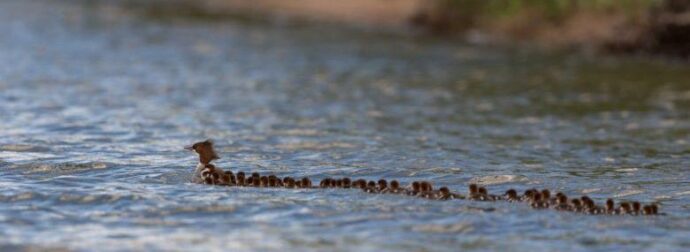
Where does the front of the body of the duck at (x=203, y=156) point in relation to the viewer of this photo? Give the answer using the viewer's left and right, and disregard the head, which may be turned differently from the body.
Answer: facing to the left of the viewer

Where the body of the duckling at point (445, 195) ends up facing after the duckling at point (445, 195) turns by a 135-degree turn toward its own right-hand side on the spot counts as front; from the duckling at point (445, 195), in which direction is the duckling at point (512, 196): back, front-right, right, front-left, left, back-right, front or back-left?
front-right

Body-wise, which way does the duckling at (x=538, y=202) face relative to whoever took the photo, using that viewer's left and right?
facing to the left of the viewer

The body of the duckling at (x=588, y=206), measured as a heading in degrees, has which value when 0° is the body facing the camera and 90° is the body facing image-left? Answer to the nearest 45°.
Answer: approximately 90°

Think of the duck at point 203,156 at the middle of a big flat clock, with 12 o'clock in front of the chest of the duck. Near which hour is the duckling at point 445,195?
The duckling is roughly at 7 o'clock from the duck.

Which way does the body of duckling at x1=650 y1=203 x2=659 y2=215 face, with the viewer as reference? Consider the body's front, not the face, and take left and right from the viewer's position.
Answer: facing to the left of the viewer

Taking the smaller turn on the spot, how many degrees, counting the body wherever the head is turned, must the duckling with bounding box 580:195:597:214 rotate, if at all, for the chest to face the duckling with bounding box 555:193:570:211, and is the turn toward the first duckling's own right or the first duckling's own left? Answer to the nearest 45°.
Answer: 0° — it already faces it

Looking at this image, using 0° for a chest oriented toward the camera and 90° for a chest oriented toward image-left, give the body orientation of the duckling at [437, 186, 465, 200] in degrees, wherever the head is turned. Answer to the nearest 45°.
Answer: approximately 90°

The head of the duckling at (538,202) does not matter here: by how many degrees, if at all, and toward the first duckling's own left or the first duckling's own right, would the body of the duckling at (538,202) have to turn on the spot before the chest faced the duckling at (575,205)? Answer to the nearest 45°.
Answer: approximately 180°

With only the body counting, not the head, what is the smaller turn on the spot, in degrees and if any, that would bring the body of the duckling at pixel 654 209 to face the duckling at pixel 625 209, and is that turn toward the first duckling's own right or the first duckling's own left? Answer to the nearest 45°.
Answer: approximately 45° to the first duckling's own left

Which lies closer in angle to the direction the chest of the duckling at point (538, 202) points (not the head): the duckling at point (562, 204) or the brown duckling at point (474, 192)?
the brown duckling
